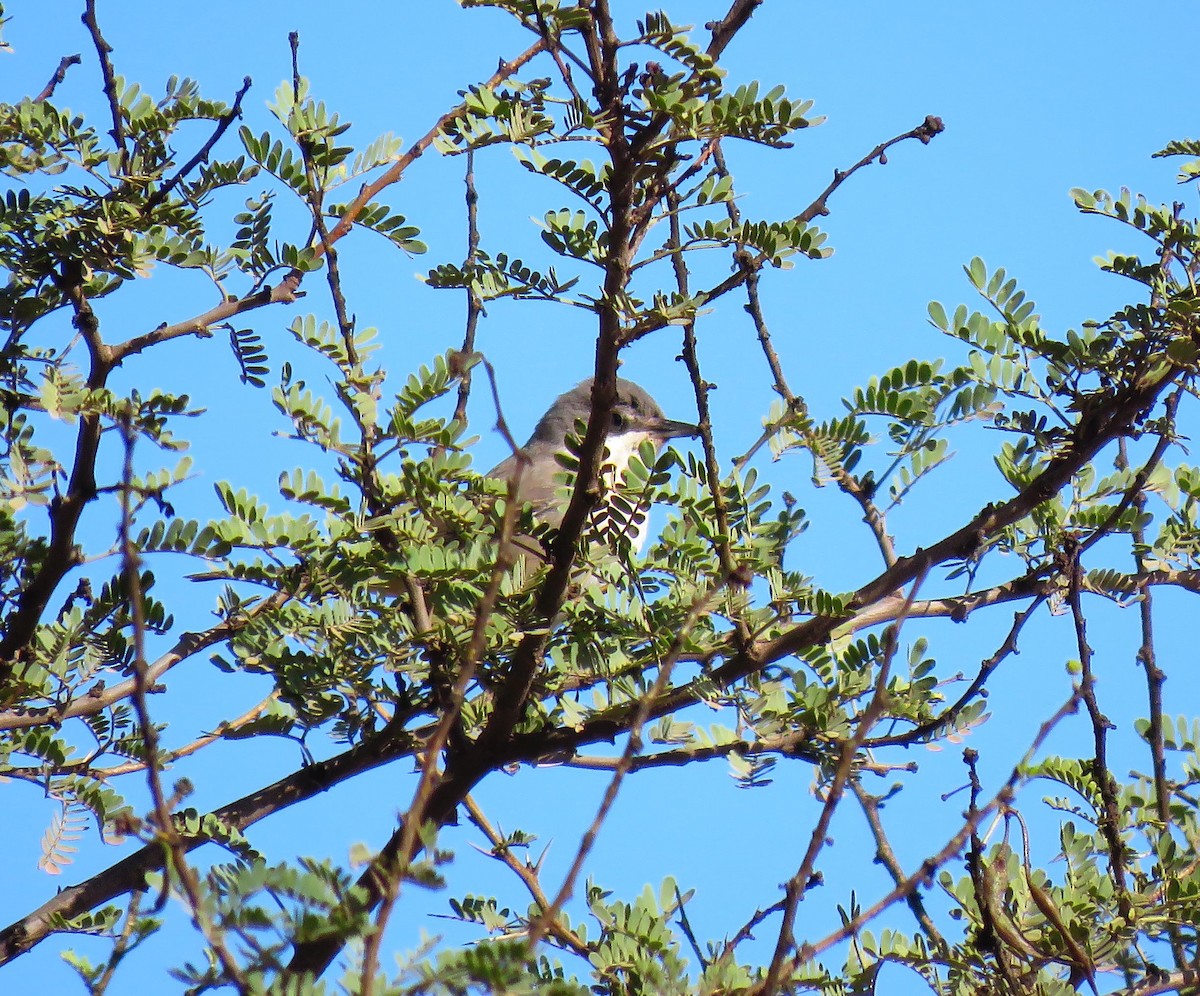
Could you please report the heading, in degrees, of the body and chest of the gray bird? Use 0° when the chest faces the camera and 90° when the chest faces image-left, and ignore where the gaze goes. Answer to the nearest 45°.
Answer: approximately 270°
